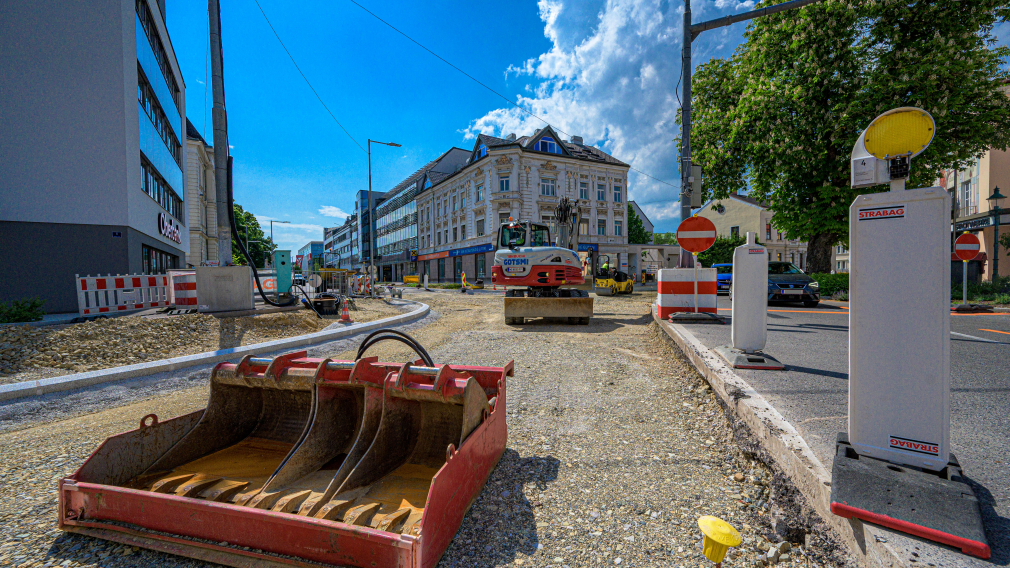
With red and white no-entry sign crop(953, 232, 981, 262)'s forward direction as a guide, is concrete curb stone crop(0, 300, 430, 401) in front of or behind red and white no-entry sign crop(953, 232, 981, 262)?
in front

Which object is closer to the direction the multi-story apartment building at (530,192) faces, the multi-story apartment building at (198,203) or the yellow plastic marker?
the yellow plastic marker

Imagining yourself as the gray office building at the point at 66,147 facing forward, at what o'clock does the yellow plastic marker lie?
The yellow plastic marker is roughly at 3 o'clock from the gray office building.

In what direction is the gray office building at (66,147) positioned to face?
to the viewer's right

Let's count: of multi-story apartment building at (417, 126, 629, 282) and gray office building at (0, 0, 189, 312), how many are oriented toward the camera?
1

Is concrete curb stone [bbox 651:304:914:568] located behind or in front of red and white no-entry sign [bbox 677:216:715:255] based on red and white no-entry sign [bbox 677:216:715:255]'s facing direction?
in front

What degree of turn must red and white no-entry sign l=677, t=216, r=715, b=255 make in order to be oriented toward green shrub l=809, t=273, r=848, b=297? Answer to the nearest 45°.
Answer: approximately 135° to its left

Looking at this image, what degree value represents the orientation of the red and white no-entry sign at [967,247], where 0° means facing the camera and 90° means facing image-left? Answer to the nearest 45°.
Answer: approximately 0°
